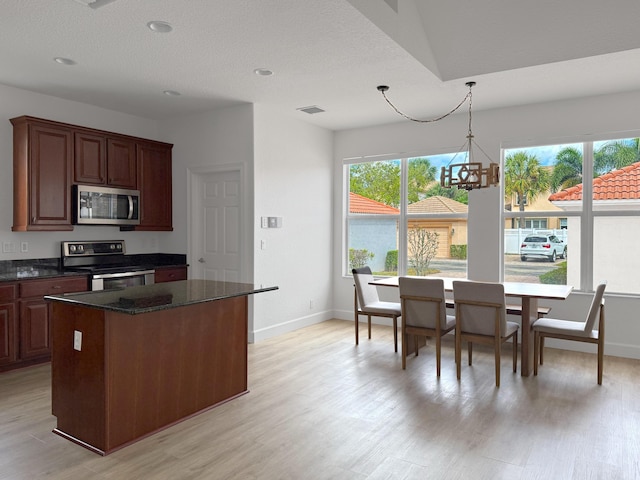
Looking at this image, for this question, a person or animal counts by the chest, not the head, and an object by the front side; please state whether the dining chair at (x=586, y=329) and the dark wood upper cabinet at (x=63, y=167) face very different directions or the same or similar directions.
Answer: very different directions

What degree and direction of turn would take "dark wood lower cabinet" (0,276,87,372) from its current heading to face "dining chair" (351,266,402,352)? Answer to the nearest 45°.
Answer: approximately 45° to its left

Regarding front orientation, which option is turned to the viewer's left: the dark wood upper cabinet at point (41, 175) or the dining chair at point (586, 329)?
the dining chair

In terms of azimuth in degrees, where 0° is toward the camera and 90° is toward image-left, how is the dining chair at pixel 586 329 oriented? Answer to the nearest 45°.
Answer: approximately 90°

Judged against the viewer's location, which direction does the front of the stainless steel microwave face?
facing the viewer and to the right of the viewer

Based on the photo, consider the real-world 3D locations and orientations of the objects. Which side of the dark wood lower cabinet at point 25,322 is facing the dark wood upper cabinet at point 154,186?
left
